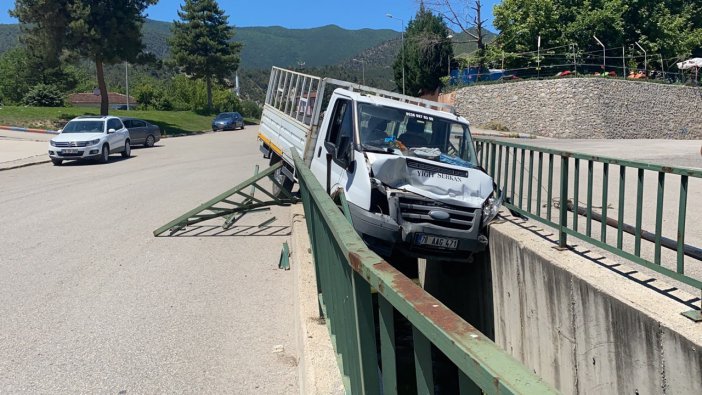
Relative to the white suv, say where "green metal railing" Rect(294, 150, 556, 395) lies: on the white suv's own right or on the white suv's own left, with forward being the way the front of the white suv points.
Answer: on the white suv's own left

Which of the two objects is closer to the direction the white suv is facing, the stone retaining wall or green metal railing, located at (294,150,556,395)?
the green metal railing

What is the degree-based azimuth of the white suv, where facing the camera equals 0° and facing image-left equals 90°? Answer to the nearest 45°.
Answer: approximately 45°

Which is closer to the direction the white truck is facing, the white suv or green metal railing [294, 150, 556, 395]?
the green metal railing

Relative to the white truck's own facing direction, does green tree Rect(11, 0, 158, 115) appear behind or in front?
behind

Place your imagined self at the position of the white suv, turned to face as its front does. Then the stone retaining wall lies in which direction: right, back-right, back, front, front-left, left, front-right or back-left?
back-left

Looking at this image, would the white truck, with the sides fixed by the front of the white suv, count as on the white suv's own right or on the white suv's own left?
on the white suv's own left

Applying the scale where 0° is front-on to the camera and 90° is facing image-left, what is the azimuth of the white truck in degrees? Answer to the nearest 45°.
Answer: approximately 315°

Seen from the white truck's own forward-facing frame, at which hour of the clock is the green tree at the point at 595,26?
The green tree is roughly at 8 o'clock from the white truck.

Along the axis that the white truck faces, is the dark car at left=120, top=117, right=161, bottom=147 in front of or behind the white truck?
behind

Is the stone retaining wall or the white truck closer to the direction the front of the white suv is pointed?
the white truck

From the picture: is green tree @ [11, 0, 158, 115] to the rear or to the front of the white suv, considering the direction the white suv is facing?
to the rear

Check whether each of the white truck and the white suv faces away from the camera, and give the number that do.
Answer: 0
